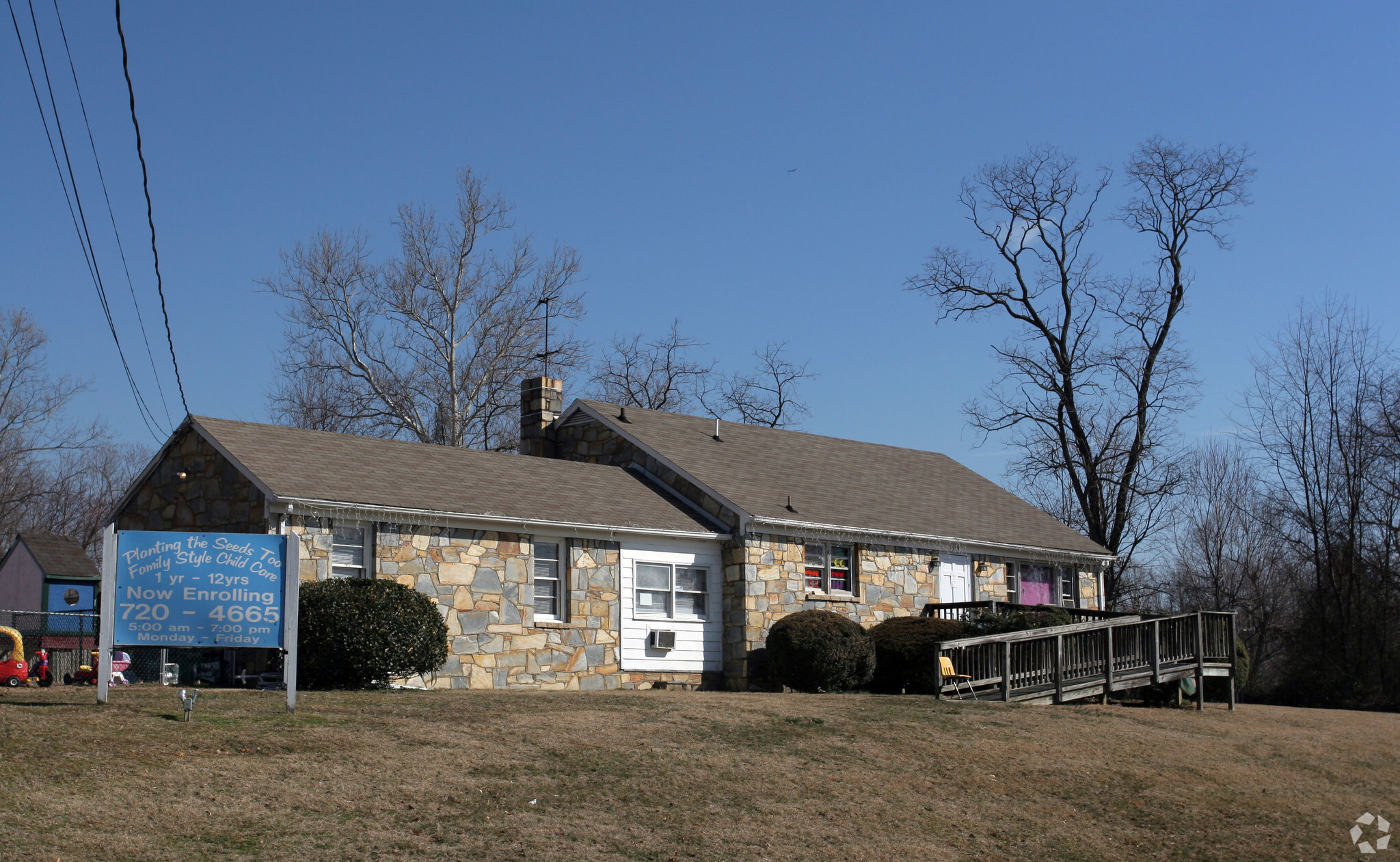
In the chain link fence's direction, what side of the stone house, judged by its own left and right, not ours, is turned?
right

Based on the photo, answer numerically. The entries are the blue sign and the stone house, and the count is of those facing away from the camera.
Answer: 0

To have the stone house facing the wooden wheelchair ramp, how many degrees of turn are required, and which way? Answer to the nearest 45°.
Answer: approximately 45° to its left

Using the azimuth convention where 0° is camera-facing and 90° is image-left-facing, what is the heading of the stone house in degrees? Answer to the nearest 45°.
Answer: approximately 315°

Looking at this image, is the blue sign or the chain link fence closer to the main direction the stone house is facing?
the blue sign

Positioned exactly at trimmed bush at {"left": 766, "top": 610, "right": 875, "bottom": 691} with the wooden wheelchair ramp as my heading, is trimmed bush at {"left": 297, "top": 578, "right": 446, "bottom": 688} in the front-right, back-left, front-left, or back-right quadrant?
back-right

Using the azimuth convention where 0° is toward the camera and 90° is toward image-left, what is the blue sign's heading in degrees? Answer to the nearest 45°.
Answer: approximately 0°

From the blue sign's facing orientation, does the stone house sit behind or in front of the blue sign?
behind
